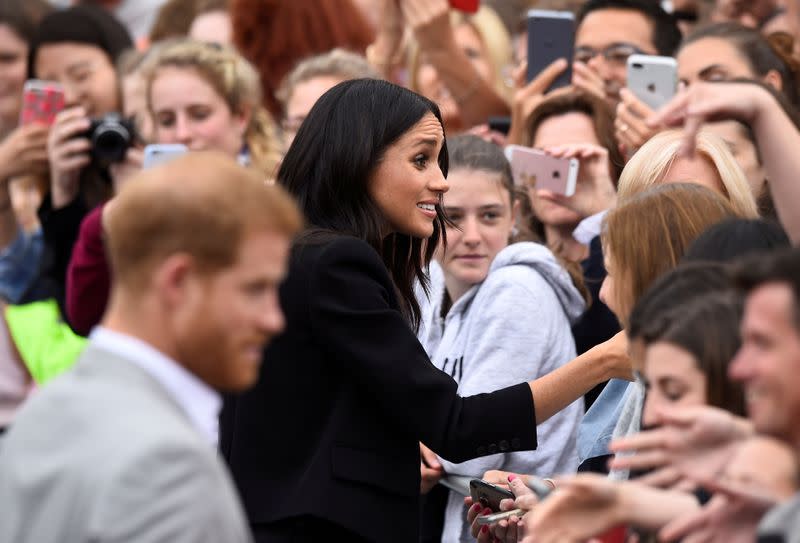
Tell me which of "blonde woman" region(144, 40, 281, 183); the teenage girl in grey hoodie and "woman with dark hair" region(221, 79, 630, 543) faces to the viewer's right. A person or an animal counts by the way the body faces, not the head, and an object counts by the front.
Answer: the woman with dark hair

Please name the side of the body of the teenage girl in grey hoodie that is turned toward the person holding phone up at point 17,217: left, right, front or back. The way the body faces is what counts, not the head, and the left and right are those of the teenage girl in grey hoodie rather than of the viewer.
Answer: right

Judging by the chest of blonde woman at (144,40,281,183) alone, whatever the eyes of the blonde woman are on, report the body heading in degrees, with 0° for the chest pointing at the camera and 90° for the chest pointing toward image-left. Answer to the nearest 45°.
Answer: approximately 45°

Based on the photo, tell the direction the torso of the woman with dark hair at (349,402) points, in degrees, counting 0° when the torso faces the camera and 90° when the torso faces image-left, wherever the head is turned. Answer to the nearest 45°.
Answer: approximately 270°

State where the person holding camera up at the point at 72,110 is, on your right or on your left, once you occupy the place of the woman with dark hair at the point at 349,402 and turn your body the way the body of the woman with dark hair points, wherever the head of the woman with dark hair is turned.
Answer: on your left

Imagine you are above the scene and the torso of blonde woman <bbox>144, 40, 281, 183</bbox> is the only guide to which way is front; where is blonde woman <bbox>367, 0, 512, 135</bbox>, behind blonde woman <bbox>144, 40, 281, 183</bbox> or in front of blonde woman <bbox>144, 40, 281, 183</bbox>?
behind

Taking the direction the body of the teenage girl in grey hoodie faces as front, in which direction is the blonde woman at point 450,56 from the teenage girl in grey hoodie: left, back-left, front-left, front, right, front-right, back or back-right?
back-right

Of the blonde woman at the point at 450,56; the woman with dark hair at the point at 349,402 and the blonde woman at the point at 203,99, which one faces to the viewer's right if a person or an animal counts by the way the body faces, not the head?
the woman with dark hair
